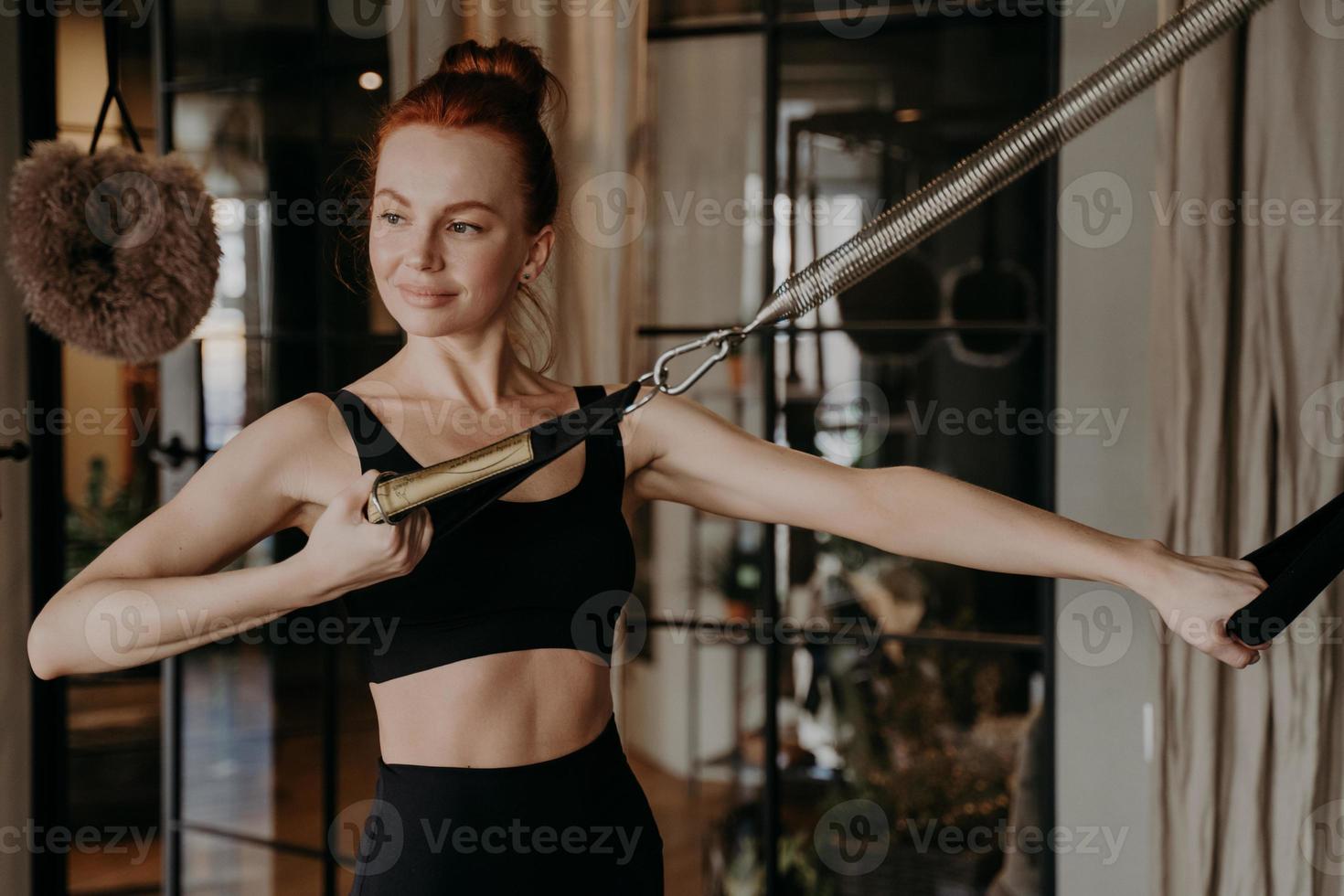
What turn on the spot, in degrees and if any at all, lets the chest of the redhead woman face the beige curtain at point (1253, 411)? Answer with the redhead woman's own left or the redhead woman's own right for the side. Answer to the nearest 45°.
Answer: approximately 135° to the redhead woman's own left

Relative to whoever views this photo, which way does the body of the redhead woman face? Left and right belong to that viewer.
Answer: facing the viewer

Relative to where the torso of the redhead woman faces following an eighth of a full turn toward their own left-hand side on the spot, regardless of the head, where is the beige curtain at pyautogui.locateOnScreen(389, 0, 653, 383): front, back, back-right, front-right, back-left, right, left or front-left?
back-left
